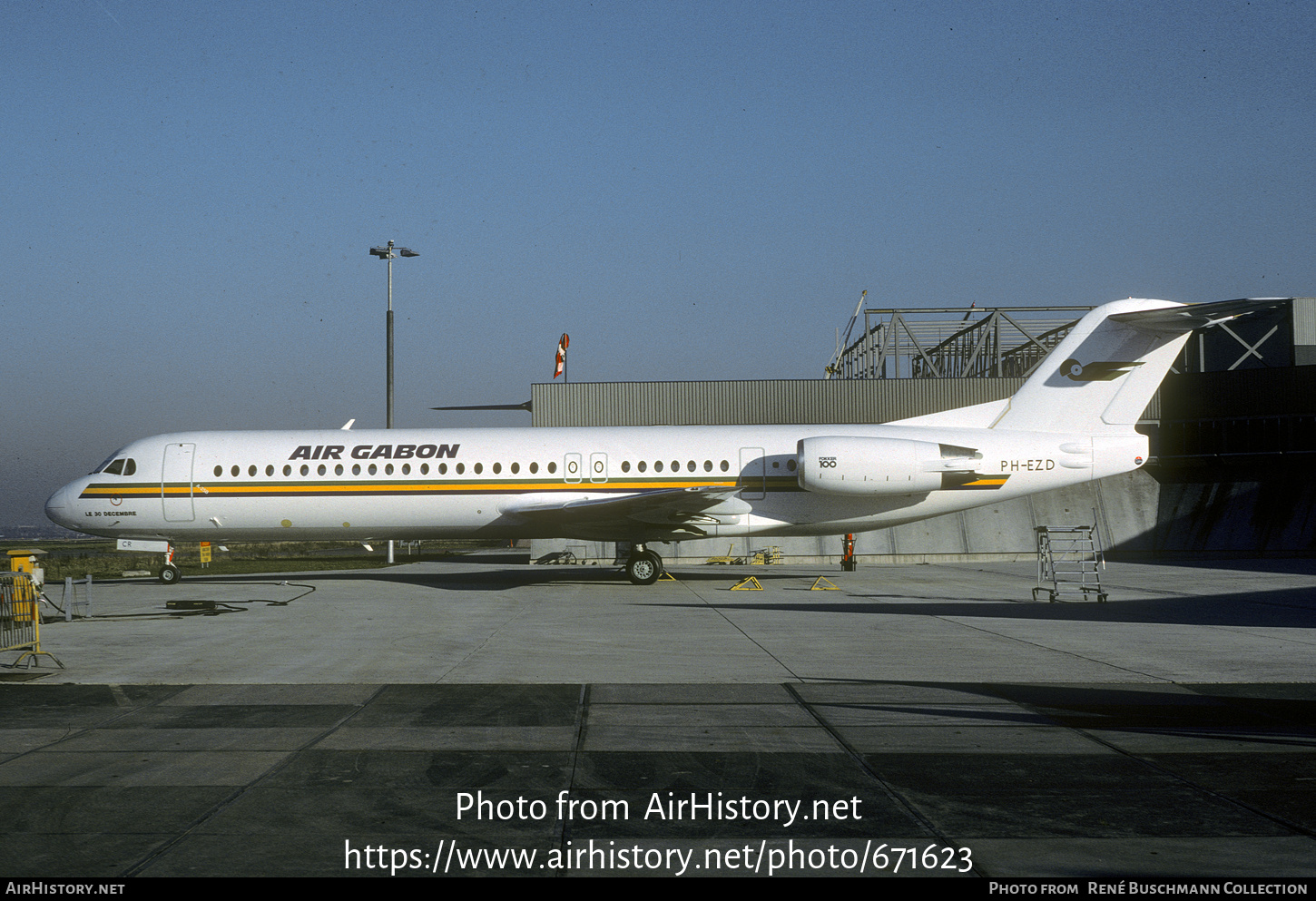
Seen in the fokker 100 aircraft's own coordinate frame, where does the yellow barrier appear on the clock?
The yellow barrier is roughly at 10 o'clock from the fokker 100 aircraft.

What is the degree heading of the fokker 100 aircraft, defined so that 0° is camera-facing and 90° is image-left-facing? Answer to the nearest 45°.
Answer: approximately 90°

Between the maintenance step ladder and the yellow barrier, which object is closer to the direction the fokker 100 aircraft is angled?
the yellow barrier

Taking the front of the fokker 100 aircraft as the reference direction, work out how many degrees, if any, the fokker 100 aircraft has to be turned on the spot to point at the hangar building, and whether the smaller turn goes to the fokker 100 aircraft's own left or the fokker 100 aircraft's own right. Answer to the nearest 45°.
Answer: approximately 135° to the fokker 100 aircraft's own right
